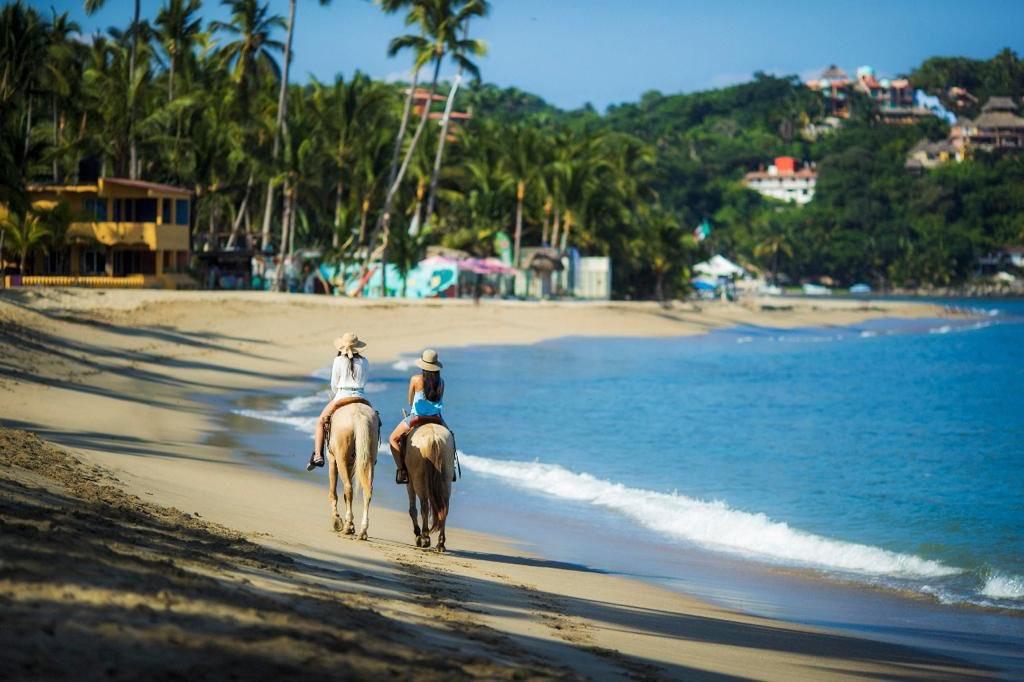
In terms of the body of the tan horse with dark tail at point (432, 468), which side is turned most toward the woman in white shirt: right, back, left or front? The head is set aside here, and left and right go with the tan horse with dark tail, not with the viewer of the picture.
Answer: left

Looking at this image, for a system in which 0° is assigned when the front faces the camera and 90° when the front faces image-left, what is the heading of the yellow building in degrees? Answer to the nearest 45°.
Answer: approximately 0°

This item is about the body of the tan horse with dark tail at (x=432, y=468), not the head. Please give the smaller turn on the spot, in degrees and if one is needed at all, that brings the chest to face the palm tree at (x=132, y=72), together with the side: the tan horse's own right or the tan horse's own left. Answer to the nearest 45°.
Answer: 0° — it already faces it

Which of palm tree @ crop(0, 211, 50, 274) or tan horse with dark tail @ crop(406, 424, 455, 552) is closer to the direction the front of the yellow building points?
the tan horse with dark tail

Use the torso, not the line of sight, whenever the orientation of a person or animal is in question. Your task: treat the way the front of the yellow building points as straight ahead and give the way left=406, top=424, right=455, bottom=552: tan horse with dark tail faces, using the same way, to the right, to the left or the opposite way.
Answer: the opposite way

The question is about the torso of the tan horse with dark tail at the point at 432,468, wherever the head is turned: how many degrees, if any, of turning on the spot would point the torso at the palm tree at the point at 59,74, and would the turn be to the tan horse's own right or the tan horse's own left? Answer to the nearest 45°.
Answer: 0° — it already faces it

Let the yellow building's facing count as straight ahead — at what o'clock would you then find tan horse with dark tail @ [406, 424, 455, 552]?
The tan horse with dark tail is roughly at 12 o'clock from the yellow building.

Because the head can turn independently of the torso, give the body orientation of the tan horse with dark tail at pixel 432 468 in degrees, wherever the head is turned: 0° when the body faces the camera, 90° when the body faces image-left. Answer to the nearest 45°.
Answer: approximately 180°

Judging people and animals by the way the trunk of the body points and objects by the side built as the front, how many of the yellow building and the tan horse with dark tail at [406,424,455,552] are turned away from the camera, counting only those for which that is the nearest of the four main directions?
1

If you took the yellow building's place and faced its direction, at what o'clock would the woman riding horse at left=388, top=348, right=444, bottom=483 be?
The woman riding horse is roughly at 12 o'clock from the yellow building.

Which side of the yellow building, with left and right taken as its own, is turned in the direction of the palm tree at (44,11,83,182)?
back
